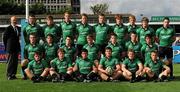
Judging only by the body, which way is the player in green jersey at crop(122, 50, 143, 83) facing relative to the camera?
toward the camera

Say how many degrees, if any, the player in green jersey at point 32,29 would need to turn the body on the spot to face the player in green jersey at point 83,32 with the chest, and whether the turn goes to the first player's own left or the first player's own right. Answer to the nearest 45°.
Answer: approximately 90° to the first player's own left

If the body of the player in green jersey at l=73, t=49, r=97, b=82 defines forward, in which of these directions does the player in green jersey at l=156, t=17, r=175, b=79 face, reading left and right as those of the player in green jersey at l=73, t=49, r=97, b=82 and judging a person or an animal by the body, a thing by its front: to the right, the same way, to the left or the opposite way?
the same way

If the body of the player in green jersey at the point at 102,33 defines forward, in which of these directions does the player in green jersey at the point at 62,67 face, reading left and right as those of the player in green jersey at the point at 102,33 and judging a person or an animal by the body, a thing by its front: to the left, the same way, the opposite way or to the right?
the same way

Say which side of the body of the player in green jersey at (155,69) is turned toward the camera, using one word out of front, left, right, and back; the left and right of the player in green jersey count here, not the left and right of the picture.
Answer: front

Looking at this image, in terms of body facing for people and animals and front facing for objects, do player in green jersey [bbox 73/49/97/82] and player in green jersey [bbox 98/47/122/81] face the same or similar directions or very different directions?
same or similar directions

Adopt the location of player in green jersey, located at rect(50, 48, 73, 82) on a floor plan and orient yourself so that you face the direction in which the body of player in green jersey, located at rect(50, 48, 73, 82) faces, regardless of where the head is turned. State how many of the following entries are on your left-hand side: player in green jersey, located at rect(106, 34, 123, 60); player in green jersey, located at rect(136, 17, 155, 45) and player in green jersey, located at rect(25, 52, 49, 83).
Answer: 2

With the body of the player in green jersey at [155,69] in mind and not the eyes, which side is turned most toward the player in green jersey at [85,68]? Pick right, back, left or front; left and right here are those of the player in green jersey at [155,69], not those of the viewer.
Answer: right

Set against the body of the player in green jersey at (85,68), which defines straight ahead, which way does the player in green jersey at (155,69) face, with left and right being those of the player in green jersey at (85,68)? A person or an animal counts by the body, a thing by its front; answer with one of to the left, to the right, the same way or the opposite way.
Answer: the same way

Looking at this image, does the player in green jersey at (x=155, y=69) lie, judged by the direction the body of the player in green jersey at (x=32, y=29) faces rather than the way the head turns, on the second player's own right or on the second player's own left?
on the second player's own left

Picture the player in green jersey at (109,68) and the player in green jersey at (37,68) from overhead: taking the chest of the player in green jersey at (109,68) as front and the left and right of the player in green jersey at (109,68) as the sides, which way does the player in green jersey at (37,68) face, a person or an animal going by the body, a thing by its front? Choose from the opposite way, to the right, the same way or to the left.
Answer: the same way

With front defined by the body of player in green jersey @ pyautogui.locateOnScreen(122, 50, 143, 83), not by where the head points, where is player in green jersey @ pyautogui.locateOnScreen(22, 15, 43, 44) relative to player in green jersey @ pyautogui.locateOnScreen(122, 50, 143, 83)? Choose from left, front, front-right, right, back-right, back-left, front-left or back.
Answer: right

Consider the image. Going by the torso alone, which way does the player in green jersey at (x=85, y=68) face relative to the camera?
toward the camera

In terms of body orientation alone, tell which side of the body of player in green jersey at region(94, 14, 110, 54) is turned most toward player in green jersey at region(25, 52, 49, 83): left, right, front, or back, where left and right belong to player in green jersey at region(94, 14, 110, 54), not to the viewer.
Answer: right
